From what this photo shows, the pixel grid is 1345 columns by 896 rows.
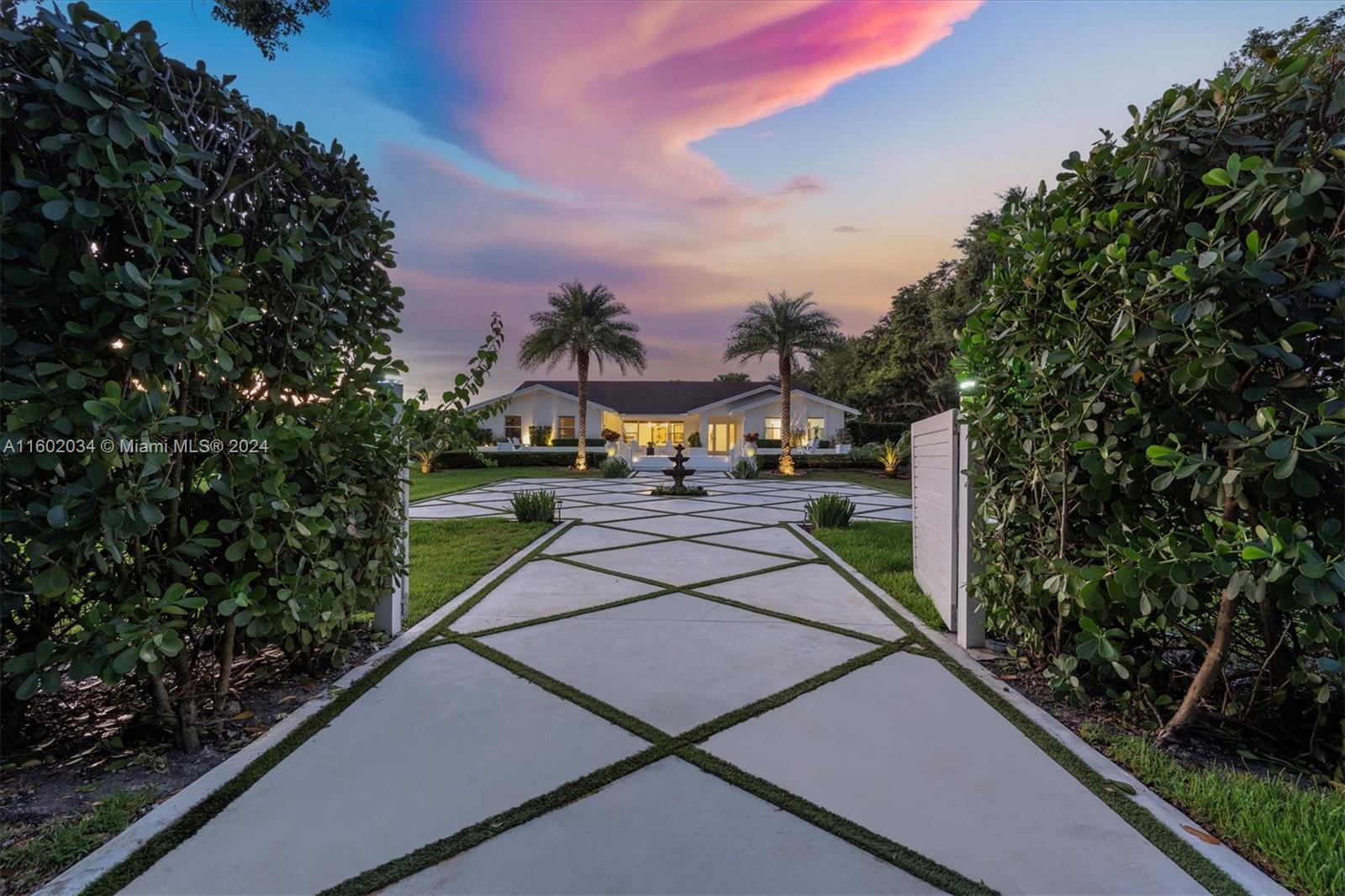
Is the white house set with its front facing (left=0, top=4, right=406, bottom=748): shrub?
yes

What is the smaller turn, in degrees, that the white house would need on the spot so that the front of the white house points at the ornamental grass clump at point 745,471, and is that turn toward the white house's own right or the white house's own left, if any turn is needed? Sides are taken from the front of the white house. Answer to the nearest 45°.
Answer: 0° — it already faces it

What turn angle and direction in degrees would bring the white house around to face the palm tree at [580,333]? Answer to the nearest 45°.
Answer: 0° — it already faces it

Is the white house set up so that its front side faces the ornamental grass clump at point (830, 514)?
yes

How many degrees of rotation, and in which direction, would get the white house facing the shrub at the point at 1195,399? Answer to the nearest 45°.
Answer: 0° — it already faces it

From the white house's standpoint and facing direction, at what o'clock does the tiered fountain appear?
The tiered fountain is roughly at 12 o'clock from the white house.

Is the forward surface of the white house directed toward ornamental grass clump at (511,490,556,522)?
yes

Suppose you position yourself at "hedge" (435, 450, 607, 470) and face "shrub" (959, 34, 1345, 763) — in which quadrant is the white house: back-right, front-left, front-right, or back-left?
back-left

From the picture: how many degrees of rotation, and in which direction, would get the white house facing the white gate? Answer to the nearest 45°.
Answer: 0° — it already faces it

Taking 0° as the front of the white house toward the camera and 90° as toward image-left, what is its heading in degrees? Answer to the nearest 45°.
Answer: approximately 0°
